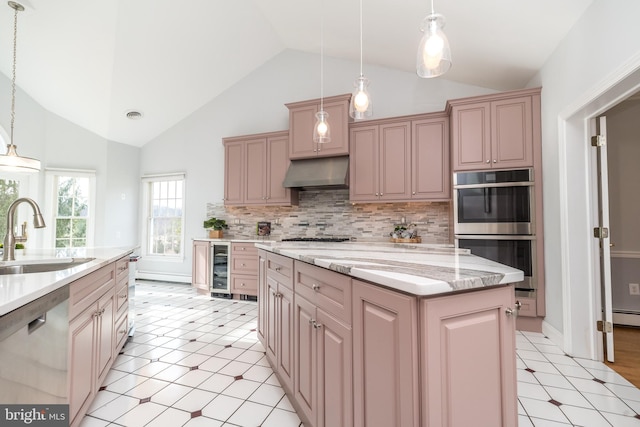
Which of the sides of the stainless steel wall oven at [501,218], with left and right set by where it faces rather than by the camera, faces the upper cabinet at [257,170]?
right

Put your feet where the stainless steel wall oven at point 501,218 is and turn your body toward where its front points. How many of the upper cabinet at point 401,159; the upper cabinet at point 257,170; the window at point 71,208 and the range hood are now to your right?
4

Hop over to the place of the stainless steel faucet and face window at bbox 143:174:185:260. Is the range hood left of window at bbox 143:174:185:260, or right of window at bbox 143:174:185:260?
right

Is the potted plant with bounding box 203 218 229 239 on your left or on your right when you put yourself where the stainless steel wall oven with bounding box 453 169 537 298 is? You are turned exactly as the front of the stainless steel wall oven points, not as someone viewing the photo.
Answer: on your right

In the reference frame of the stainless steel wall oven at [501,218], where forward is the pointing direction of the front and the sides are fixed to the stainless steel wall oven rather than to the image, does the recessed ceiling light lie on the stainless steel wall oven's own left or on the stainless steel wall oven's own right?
on the stainless steel wall oven's own right

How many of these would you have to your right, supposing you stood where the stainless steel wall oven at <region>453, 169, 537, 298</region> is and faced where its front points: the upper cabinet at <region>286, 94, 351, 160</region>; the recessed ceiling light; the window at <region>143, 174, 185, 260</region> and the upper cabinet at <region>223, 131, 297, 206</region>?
4

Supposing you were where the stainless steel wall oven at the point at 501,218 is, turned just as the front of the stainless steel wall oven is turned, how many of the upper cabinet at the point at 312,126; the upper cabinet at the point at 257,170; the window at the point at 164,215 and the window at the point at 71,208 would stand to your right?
4

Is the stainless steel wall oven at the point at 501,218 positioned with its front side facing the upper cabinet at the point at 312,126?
no

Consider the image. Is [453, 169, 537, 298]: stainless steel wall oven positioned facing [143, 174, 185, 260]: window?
no

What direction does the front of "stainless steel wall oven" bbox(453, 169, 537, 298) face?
toward the camera

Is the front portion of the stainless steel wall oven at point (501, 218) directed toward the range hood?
no

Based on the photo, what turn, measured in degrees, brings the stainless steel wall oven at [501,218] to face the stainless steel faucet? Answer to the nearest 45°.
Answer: approximately 45° to its right

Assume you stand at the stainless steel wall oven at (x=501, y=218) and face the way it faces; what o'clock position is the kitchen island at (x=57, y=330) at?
The kitchen island is roughly at 1 o'clock from the stainless steel wall oven.
